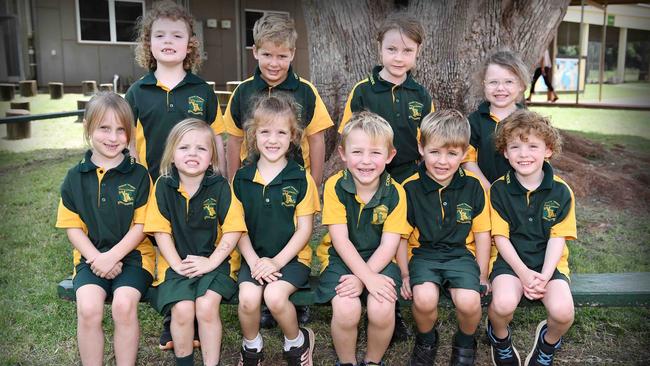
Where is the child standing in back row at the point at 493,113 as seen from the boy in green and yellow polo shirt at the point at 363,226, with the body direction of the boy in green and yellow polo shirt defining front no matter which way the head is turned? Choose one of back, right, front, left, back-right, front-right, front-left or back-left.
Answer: back-left

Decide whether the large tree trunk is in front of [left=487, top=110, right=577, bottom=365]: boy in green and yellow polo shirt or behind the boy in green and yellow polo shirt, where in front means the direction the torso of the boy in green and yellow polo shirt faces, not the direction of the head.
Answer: behind

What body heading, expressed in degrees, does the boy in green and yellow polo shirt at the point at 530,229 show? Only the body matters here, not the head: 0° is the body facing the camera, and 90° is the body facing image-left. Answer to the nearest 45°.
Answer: approximately 0°

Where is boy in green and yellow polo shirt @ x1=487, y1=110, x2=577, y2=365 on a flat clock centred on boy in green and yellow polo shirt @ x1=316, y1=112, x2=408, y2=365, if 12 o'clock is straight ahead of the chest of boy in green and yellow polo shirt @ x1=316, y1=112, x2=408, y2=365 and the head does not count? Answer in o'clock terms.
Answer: boy in green and yellow polo shirt @ x1=487, y1=110, x2=577, y2=365 is roughly at 9 o'clock from boy in green and yellow polo shirt @ x1=316, y1=112, x2=408, y2=365.

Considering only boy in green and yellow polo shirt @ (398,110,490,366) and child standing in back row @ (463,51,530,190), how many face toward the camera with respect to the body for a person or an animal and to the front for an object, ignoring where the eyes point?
2

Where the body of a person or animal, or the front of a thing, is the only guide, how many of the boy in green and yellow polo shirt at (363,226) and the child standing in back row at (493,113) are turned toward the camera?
2
